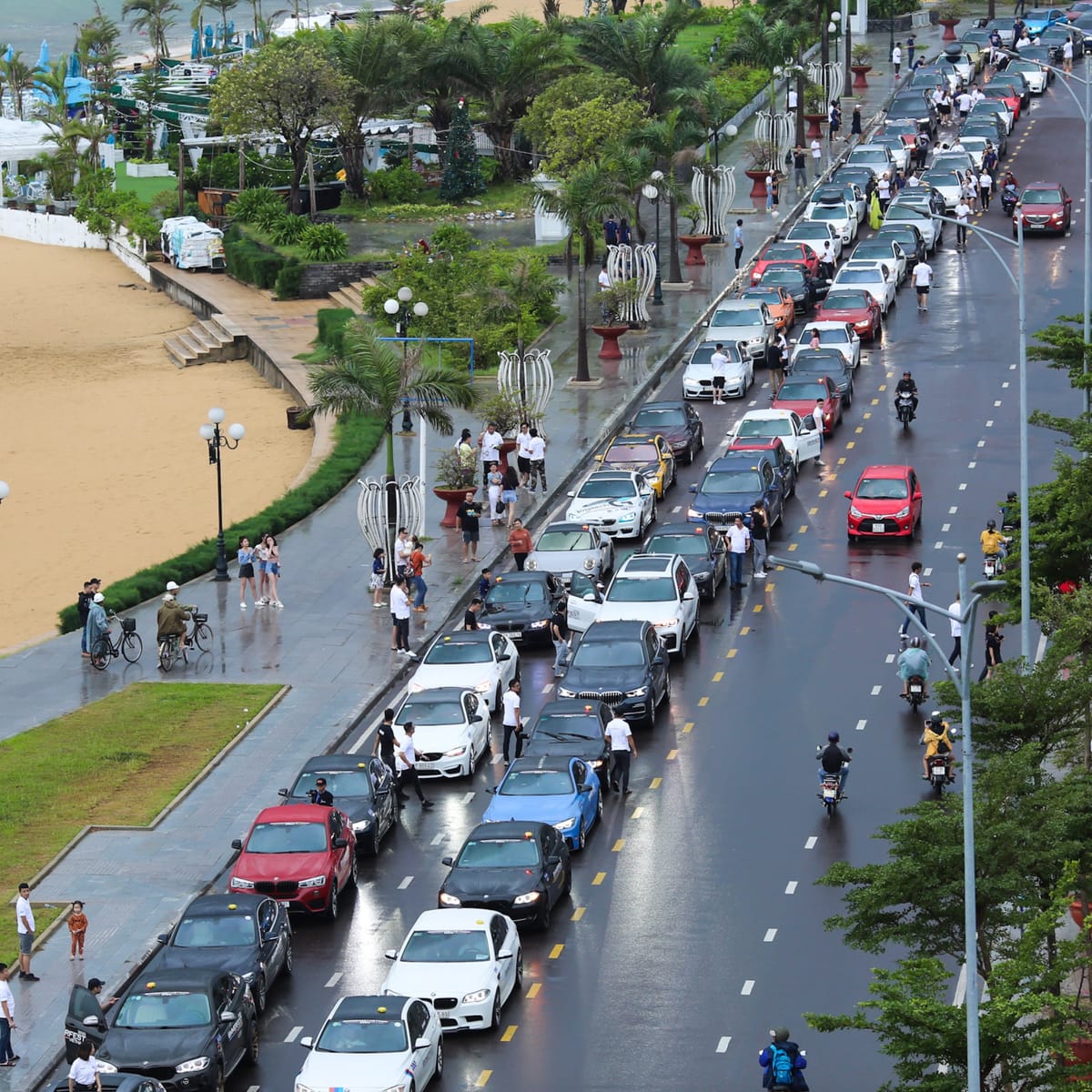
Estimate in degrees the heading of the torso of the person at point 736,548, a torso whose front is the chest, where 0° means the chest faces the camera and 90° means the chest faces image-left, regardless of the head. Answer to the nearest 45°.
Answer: approximately 0°

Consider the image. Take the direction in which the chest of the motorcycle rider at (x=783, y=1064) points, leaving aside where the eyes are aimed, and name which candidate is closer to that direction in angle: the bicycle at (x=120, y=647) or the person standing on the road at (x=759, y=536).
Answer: the person standing on the road

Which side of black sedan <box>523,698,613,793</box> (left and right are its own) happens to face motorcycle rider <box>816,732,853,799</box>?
left

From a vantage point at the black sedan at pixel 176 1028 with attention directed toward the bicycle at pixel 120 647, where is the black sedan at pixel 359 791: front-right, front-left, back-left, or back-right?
front-right

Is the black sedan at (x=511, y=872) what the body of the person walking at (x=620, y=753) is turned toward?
no

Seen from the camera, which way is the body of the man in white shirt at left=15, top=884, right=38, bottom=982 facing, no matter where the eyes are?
to the viewer's right

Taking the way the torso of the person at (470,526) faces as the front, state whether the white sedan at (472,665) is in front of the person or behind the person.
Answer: in front

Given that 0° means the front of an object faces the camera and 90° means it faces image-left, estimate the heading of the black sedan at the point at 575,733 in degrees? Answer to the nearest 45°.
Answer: approximately 45°

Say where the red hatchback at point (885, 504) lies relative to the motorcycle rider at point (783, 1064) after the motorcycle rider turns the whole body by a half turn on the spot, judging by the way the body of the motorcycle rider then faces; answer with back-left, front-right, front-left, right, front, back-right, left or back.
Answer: back

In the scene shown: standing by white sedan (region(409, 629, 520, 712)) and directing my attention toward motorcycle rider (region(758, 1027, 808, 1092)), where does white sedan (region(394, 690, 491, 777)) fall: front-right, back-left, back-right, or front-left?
front-right

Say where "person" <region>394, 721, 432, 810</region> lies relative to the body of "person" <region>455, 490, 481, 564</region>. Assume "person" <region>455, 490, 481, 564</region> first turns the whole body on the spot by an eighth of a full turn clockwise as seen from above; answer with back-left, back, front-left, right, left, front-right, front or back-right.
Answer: front-left

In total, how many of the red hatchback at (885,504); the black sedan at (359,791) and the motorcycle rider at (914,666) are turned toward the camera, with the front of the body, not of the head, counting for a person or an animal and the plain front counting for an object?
2

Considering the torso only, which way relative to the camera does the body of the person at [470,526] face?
toward the camera

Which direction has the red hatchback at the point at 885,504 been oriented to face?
toward the camera
